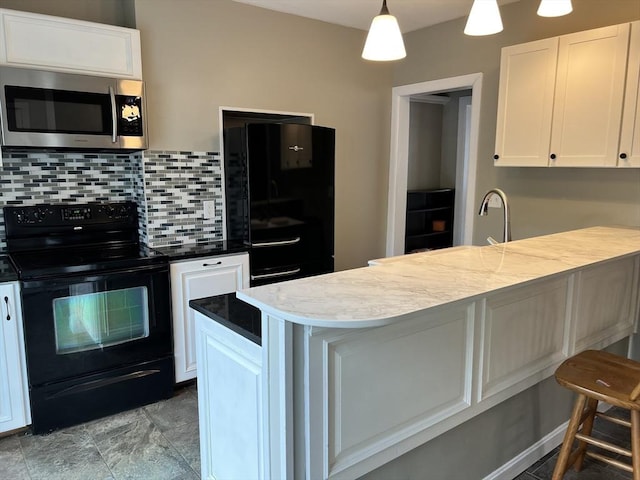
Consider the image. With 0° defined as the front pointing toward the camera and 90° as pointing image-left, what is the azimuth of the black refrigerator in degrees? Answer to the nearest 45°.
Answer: approximately 315°

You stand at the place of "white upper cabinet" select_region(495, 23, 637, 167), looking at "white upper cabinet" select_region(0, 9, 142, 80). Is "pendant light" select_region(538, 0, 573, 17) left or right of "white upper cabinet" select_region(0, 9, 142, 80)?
left

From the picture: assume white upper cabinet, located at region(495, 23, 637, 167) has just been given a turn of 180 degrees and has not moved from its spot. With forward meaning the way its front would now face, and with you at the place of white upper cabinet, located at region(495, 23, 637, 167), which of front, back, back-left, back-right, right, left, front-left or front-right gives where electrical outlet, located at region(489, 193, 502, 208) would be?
left

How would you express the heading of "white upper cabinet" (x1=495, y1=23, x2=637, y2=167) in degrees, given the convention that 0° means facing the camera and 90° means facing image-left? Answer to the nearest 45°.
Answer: approximately 45°

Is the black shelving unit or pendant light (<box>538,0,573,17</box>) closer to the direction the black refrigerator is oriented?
the pendant light
